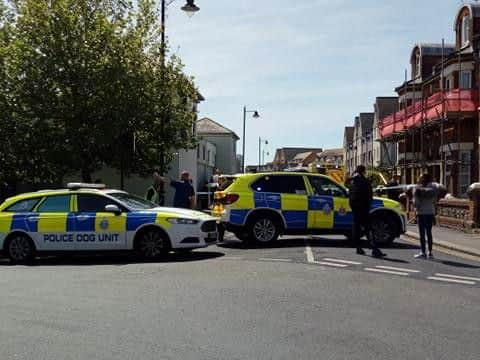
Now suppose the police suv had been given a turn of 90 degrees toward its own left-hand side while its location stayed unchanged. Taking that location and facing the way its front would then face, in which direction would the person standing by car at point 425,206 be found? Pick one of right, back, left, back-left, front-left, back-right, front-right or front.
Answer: back-right

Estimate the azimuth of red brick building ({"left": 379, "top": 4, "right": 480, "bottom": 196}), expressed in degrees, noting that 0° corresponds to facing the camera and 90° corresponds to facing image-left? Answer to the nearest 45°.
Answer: approximately 45°

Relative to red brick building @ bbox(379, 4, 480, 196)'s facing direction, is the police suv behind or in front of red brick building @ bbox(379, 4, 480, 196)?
in front

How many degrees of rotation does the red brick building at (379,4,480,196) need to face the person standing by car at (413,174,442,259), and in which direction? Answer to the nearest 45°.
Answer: approximately 45° to its left

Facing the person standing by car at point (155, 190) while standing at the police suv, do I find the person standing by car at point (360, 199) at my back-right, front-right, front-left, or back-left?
back-left

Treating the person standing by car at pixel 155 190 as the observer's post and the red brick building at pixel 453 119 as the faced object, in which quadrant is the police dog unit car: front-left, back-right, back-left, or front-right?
back-right

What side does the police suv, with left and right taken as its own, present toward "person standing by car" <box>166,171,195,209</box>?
back

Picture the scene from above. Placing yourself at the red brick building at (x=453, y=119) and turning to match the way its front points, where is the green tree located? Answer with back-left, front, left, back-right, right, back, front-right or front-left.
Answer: front

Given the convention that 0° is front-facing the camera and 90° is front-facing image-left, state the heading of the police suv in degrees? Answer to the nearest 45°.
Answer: approximately 270°

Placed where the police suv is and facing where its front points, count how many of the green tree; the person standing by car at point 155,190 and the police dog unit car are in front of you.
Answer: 0

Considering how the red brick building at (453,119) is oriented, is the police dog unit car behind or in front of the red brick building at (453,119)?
in front

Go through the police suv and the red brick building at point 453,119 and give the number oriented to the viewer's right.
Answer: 1
